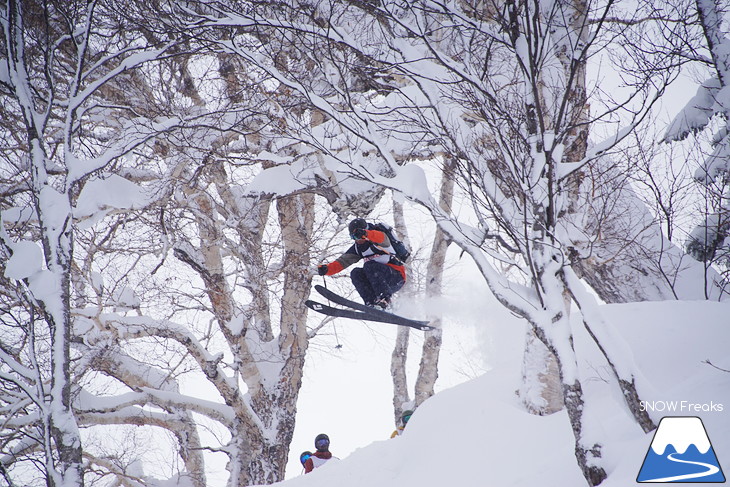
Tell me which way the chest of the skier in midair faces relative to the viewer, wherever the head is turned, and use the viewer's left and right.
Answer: facing the viewer and to the left of the viewer

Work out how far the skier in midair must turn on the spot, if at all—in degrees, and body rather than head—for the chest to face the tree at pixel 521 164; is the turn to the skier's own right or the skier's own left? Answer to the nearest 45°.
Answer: approximately 90° to the skier's own left

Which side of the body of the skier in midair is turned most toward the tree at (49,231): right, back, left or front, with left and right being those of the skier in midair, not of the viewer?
front

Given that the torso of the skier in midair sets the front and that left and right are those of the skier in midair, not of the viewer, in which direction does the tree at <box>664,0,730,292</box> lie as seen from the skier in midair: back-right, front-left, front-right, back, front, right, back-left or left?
back-left

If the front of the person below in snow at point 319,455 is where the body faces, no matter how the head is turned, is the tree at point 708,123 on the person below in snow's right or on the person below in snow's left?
on the person below in snow's left

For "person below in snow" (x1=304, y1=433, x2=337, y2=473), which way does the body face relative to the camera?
toward the camera

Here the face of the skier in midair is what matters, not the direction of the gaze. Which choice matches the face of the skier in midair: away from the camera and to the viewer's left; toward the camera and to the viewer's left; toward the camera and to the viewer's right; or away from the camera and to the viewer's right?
toward the camera and to the viewer's left

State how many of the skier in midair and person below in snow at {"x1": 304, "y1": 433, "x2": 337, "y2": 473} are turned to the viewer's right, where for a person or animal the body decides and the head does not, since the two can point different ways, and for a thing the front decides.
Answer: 0

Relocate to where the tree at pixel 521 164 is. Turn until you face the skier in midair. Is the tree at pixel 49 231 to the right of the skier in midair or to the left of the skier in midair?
left

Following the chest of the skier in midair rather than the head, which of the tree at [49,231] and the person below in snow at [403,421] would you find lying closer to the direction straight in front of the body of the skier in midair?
the tree

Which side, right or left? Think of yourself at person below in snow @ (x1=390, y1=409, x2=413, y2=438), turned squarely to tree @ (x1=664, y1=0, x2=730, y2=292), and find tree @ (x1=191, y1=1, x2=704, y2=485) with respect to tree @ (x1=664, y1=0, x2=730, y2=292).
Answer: right
